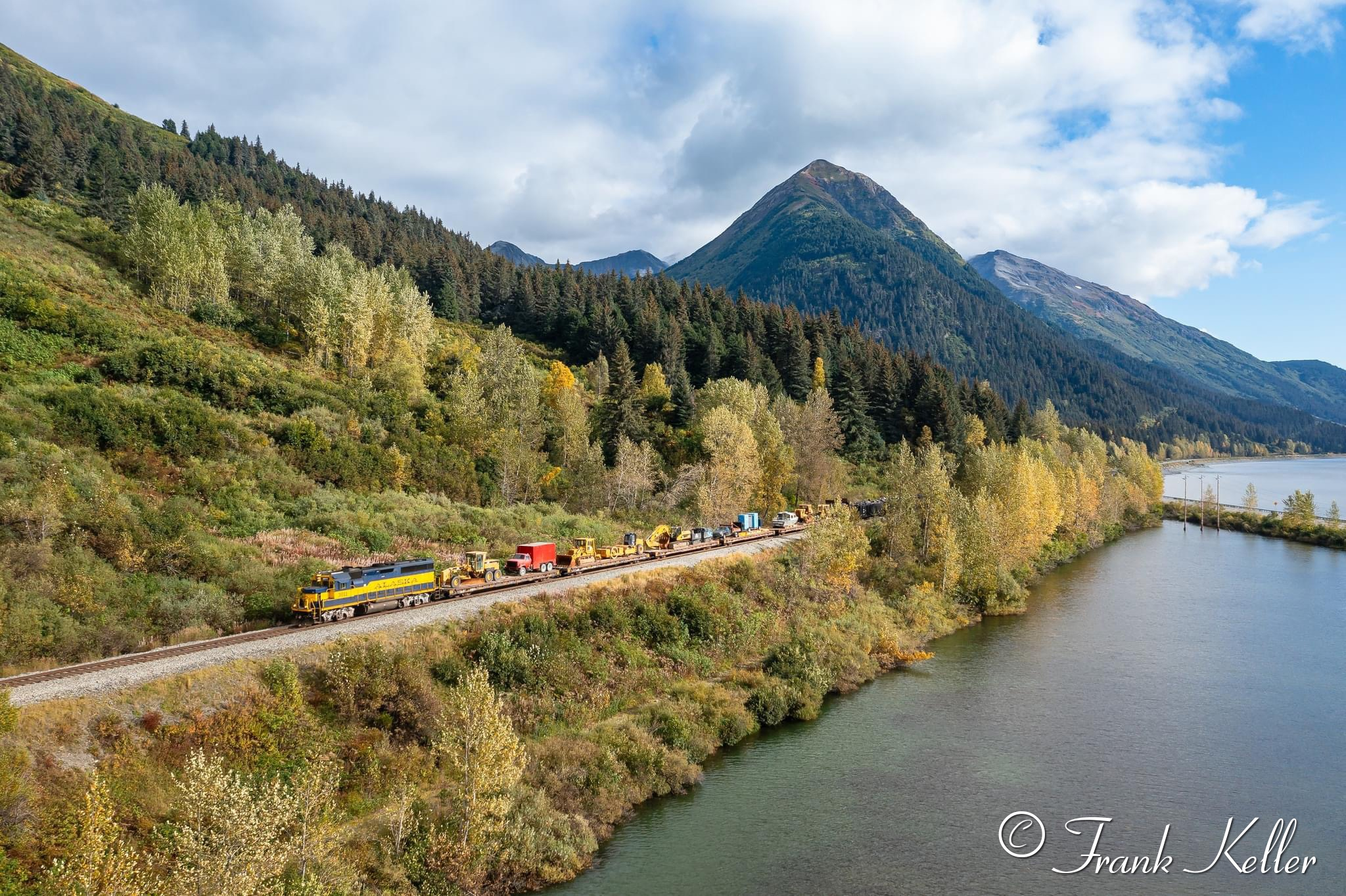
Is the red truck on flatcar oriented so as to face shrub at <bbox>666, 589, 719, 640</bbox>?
no

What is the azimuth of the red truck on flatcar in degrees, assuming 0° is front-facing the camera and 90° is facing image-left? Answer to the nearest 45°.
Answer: approximately 45°

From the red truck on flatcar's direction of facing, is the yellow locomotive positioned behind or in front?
in front

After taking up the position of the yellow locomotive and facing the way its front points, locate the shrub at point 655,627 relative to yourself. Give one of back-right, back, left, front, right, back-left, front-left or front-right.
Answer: back-left

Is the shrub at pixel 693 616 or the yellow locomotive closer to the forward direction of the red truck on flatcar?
the yellow locomotive

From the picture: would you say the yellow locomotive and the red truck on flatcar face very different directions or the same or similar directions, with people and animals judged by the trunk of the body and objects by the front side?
same or similar directions

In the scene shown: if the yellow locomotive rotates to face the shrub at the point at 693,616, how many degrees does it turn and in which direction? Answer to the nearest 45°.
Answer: approximately 135° to its left

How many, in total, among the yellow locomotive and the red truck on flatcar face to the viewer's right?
0

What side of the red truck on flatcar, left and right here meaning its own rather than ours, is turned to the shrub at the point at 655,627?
left

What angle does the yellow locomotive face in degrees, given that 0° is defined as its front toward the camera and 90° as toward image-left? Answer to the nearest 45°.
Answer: approximately 45°

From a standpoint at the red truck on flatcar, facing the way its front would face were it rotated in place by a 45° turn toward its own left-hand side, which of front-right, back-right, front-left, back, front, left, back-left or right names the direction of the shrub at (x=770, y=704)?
front-left

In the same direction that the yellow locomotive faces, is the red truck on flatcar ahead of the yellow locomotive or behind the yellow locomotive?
behind
